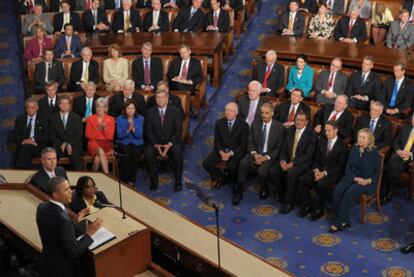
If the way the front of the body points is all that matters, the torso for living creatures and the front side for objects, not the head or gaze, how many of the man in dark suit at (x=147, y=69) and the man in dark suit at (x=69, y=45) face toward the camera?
2

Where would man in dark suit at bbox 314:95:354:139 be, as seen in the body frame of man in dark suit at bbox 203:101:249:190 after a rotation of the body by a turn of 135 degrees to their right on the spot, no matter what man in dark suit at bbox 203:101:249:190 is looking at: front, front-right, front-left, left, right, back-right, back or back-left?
right

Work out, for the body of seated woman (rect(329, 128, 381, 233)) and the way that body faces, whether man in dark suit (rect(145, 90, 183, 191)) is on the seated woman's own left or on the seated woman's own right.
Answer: on the seated woman's own right

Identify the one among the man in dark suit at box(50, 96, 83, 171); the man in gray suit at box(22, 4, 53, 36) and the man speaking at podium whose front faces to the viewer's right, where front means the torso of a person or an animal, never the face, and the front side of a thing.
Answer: the man speaking at podium

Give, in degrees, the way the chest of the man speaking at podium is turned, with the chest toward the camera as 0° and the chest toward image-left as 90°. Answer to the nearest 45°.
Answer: approximately 270°

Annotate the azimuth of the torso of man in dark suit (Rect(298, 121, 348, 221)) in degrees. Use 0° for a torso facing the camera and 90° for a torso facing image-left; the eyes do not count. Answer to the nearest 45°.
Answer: approximately 45°

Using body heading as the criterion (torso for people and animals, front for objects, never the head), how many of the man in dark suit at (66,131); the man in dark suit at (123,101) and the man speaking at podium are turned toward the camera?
2

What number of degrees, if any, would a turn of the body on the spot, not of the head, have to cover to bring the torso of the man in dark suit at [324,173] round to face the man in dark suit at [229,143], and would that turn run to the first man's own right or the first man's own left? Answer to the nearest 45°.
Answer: approximately 45° to the first man's own right

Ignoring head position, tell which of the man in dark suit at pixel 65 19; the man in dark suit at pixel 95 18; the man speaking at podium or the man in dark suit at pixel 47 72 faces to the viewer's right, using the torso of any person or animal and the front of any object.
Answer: the man speaking at podium

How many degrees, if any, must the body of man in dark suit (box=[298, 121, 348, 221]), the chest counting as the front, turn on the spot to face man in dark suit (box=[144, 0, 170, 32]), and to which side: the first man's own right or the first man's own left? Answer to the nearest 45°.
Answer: approximately 90° to the first man's own right

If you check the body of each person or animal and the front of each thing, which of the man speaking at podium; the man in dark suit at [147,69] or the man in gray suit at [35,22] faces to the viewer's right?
the man speaking at podium
